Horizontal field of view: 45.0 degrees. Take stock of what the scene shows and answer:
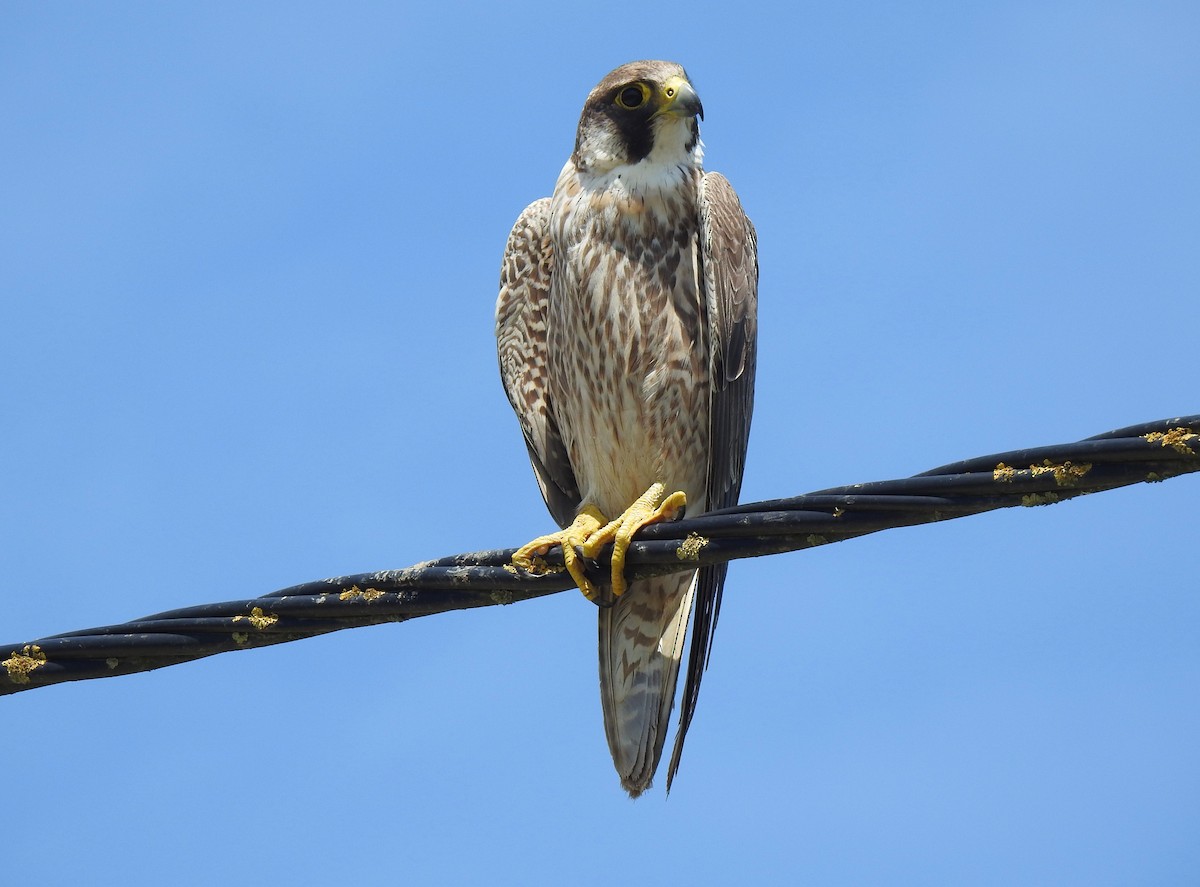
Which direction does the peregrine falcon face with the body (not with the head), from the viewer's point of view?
toward the camera
